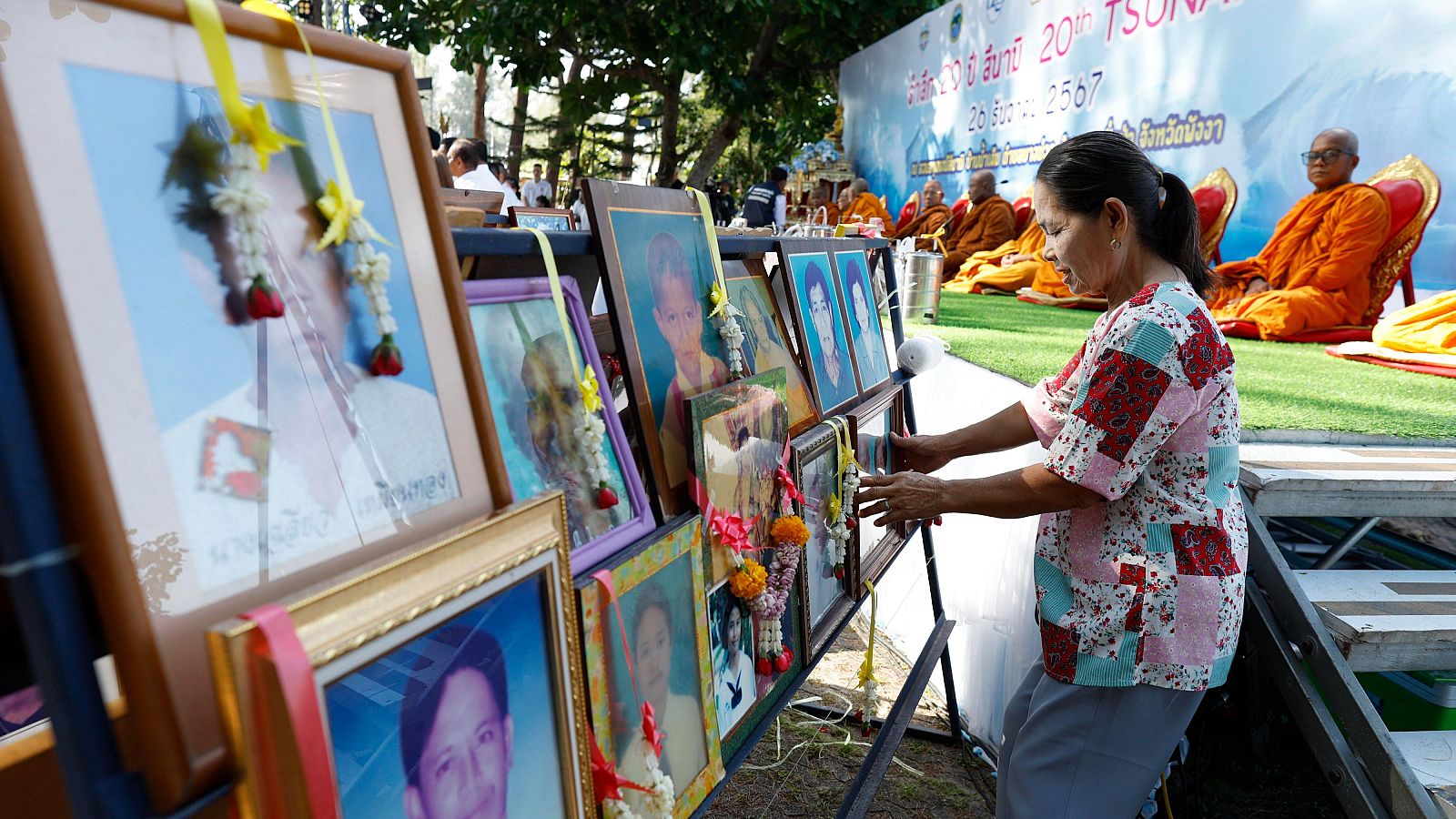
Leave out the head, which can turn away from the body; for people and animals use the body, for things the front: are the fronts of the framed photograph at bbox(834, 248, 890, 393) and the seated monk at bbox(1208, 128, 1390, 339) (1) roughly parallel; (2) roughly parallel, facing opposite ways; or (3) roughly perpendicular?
roughly perpendicular

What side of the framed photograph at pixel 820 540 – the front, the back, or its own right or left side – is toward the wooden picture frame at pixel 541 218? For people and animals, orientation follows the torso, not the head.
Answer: back

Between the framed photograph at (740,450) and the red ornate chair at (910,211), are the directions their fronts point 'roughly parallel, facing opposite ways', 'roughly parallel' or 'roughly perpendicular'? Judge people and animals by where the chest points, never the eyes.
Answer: roughly perpendicular

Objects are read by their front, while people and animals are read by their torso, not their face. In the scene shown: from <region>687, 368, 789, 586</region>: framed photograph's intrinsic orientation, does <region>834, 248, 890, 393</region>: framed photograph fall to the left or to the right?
on its left

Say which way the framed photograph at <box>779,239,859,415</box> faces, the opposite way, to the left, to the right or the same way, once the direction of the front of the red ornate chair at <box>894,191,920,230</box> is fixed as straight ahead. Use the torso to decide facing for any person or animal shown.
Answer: to the left

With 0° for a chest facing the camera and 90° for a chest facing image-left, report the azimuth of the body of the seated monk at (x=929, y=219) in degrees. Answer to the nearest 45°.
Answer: approximately 45°

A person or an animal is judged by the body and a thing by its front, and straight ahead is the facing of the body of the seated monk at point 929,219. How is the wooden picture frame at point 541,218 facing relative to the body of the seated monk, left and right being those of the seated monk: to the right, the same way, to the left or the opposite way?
to the left

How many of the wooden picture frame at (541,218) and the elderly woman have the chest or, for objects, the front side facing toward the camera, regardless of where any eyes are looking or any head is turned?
1

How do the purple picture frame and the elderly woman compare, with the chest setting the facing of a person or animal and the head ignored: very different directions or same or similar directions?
very different directions

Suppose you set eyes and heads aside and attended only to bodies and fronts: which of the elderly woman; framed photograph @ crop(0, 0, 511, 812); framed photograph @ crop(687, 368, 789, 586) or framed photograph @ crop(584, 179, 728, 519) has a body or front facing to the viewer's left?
the elderly woman

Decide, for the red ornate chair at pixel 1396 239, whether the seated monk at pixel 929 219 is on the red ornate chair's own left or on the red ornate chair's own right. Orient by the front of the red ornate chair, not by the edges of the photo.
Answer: on the red ornate chair's own right
